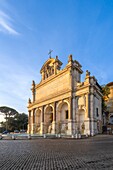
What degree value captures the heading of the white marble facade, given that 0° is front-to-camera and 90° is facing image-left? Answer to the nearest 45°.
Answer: approximately 45°
